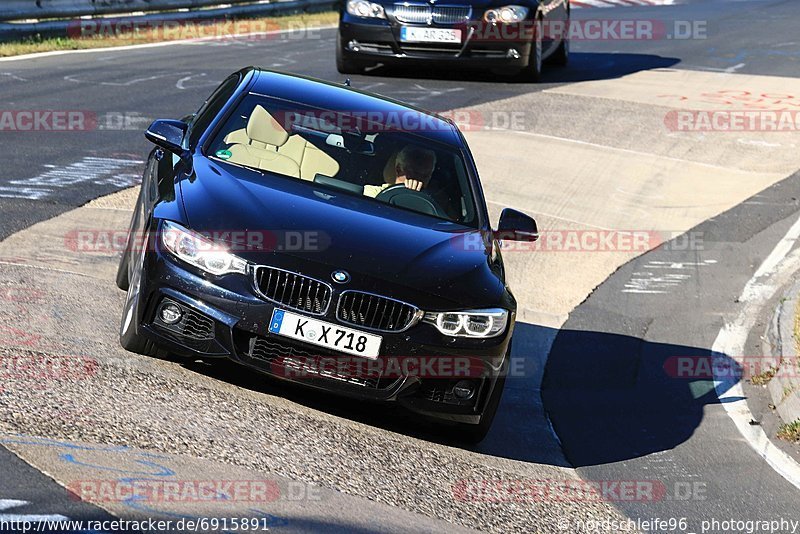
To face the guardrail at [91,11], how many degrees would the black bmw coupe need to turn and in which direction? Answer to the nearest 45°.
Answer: approximately 180°

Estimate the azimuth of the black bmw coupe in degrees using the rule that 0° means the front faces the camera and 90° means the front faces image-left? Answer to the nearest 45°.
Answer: approximately 0°

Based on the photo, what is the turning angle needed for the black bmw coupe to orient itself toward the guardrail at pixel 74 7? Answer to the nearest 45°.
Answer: approximately 180°
